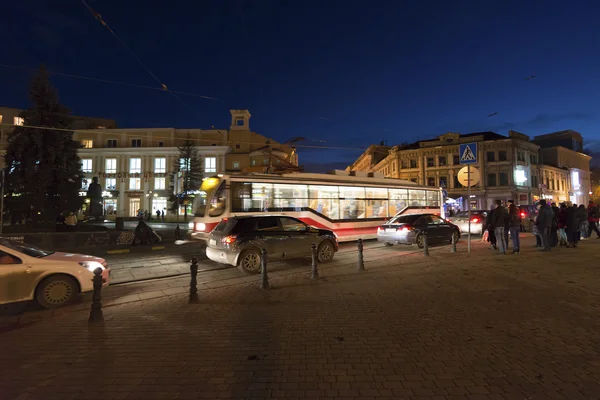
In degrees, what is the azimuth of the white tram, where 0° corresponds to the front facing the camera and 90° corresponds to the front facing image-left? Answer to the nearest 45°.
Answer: approximately 45°

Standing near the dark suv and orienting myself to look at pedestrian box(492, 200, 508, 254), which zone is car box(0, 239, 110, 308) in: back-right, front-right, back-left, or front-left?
back-right

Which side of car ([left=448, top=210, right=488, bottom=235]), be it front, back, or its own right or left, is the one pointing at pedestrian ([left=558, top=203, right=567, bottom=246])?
right

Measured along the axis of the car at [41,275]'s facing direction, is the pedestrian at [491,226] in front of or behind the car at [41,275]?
in front

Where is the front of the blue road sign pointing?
toward the camera

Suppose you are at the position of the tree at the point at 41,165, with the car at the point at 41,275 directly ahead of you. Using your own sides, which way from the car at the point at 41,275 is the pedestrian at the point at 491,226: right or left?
left

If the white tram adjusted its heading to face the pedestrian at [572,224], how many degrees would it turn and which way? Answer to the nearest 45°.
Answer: approximately 135° to its left

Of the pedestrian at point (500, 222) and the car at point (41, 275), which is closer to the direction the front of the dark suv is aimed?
the pedestrian

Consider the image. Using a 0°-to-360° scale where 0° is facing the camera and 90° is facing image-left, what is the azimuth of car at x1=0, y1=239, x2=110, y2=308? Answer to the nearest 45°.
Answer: approximately 270°

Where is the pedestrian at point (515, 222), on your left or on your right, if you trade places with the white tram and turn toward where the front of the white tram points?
on your left

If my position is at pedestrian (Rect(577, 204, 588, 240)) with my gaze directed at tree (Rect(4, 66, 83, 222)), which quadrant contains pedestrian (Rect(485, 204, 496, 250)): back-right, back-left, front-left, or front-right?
front-left
